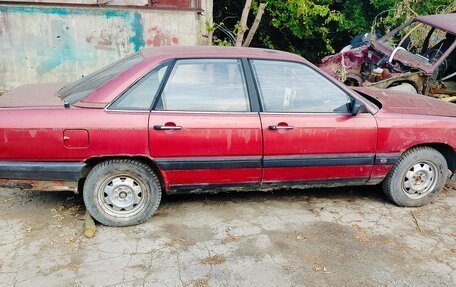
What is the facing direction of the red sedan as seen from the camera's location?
facing to the right of the viewer

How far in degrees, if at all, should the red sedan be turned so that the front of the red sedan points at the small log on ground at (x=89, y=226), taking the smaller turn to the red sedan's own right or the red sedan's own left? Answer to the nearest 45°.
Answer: approximately 180°
